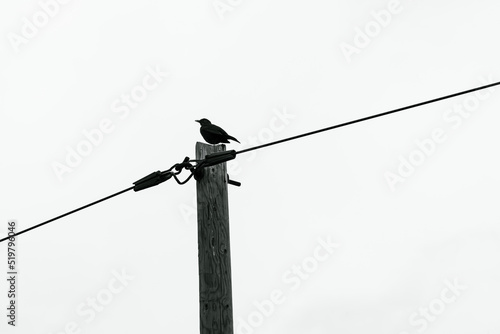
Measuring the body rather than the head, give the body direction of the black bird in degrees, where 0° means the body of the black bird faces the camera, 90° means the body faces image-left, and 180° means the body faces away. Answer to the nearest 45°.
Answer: approximately 90°
